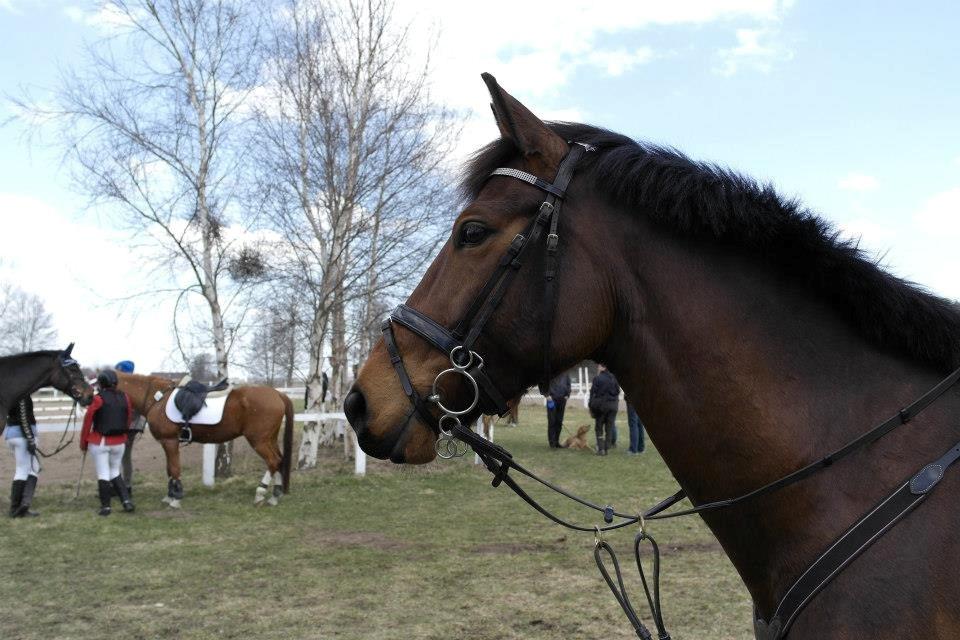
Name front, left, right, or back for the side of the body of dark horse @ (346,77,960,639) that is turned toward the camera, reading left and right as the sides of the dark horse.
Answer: left

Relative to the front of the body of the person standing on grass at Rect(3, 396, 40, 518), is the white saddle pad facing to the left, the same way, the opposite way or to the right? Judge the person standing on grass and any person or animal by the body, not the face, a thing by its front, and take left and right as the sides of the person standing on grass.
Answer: the opposite way

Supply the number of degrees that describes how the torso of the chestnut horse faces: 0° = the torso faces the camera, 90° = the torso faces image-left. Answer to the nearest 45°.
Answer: approximately 90°

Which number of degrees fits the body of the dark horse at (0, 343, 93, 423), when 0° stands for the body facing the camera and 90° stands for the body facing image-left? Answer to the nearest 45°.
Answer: approximately 270°

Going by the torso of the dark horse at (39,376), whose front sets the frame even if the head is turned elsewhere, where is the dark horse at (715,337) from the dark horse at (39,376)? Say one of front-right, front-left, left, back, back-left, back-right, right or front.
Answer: right

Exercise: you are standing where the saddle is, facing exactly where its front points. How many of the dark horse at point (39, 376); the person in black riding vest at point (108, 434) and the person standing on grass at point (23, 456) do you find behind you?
0

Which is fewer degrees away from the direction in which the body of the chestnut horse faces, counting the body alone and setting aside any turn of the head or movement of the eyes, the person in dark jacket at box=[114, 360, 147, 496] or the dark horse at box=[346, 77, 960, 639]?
the person in dark jacket

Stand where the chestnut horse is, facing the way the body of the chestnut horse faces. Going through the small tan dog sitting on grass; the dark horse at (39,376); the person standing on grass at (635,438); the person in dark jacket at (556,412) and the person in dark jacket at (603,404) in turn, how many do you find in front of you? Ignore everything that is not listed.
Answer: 1
